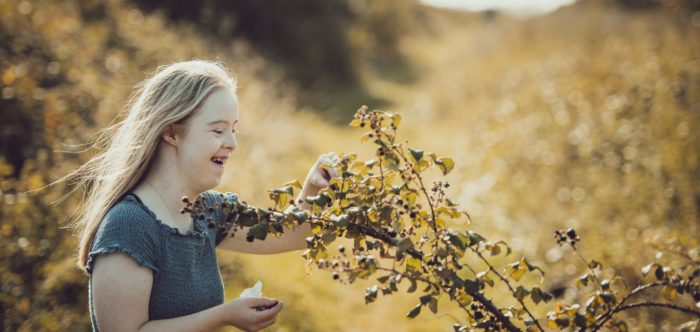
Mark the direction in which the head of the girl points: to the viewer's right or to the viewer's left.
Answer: to the viewer's right

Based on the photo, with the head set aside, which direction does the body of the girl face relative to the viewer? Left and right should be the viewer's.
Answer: facing the viewer and to the right of the viewer

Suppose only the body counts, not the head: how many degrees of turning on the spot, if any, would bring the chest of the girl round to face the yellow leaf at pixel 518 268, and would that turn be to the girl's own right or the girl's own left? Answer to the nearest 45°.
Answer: approximately 45° to the girl's own left

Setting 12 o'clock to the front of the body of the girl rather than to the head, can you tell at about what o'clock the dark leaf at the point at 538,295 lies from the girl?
The dark leaf is roughly at 11 o'clock from the girl.
